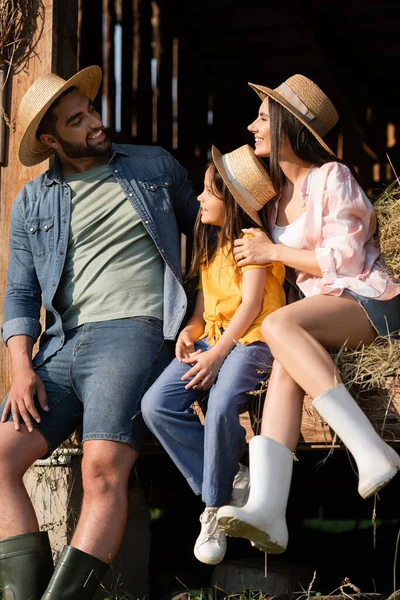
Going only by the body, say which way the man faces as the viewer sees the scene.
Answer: toward the camera

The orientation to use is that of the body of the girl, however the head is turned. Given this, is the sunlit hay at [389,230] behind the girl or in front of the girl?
behind

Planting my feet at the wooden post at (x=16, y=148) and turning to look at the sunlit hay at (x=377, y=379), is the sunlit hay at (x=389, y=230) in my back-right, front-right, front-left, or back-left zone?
front-left

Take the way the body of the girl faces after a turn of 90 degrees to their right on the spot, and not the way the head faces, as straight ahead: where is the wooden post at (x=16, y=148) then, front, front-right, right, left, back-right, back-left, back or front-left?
front

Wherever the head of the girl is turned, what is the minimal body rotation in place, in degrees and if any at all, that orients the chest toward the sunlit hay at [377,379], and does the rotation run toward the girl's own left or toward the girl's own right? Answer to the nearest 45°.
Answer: approximately 135° to the girl's own left

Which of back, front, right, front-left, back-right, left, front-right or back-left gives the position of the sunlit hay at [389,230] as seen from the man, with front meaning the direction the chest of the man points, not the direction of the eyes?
left

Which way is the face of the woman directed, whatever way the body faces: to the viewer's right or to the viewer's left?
to the viewer's left

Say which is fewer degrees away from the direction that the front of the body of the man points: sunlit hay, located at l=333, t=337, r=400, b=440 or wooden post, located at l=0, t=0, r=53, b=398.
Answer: the sunlit hay

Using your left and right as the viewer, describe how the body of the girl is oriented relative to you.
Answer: facing the viewer and to the left of the viewer

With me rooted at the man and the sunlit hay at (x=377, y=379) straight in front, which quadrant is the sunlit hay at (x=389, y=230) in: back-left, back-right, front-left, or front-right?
front-left

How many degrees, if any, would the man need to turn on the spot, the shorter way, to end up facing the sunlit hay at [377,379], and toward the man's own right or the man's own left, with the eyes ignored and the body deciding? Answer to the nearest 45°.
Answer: approximately 45° to the man's own left

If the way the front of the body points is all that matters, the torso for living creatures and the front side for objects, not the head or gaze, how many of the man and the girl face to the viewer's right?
0
